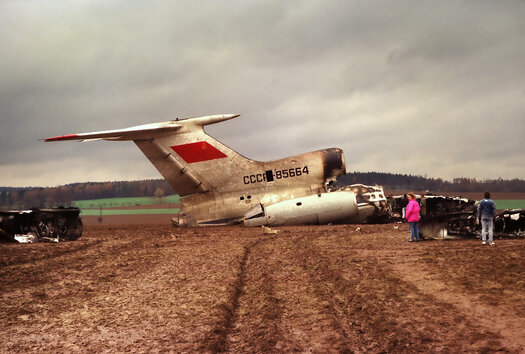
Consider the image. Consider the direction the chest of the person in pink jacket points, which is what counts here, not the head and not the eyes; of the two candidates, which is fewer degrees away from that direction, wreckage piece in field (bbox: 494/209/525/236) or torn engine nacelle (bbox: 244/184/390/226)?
the torn engine nacelle

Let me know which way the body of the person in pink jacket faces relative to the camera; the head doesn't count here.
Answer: to the viewer's left

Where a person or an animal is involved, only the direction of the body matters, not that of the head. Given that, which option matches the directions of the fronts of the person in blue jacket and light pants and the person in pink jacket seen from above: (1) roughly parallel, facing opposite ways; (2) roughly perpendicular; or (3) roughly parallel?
roughly perpendicular

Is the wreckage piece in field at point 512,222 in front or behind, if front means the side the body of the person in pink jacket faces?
behind

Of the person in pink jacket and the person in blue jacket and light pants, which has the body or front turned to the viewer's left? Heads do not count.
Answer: the person in pink jacket

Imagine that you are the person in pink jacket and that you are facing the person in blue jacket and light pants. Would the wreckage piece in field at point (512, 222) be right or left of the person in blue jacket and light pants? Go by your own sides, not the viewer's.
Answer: left

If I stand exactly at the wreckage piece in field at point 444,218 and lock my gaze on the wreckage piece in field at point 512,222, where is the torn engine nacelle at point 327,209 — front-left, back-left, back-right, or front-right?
back-left
